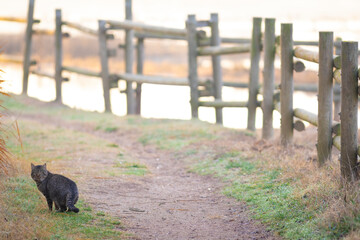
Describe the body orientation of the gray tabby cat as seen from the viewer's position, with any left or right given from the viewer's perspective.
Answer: facing to the left of the viewer
